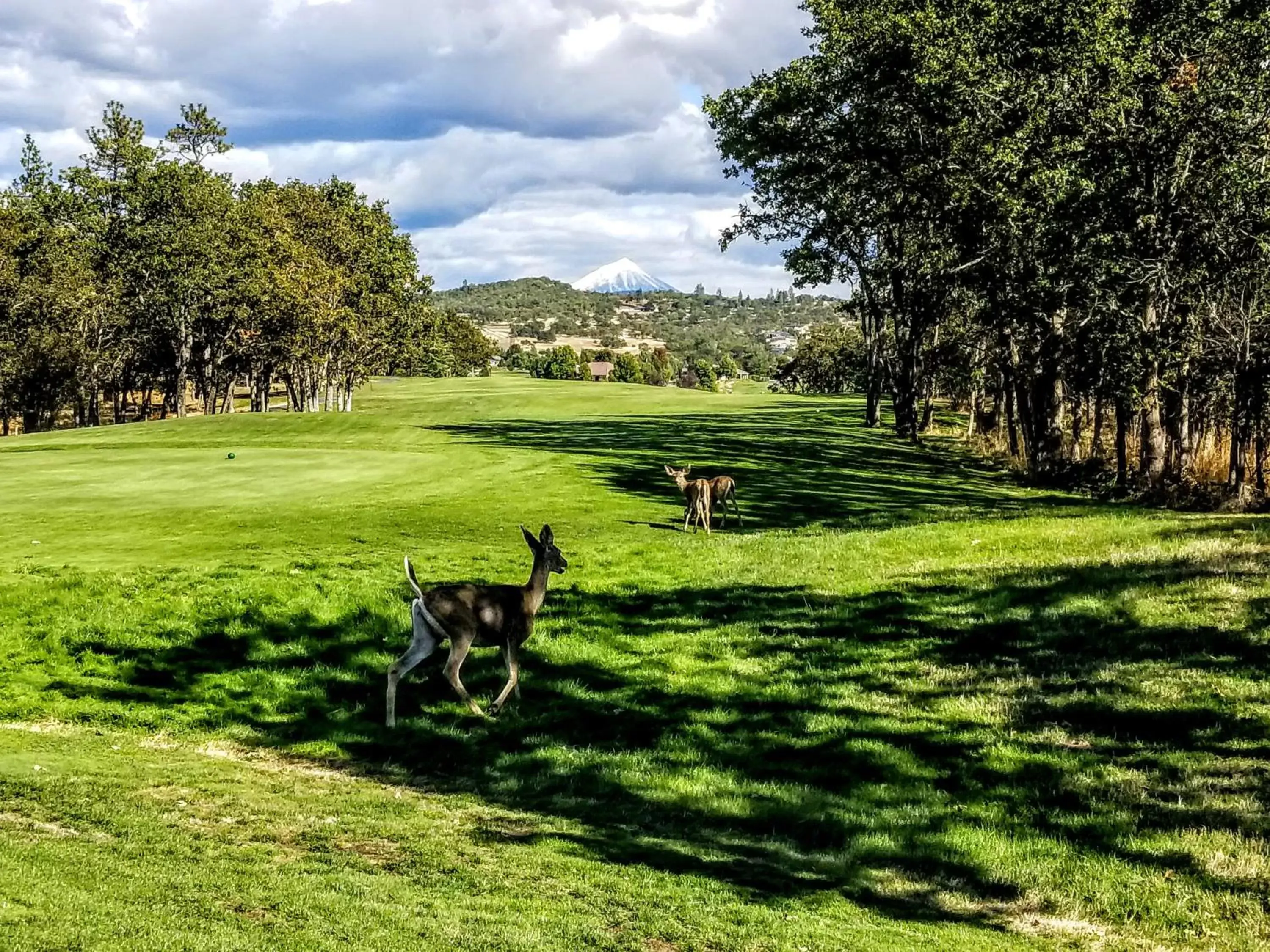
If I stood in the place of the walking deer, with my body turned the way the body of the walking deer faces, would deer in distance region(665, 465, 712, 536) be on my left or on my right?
on my left

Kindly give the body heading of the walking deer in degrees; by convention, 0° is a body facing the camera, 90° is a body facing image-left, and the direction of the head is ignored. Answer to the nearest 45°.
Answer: approximately 270°

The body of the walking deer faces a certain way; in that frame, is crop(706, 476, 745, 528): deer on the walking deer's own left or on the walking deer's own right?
on the walking deer's own left
